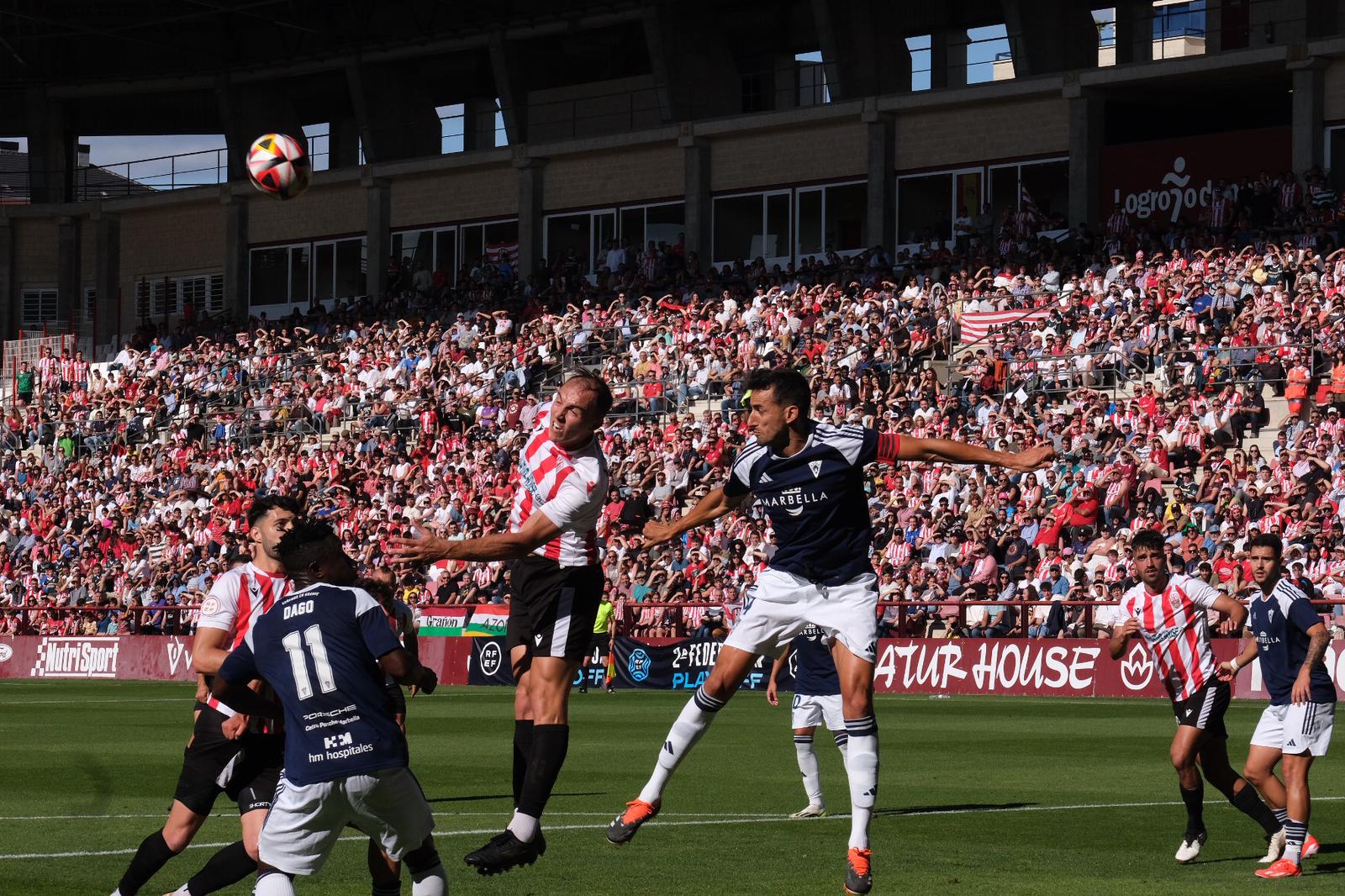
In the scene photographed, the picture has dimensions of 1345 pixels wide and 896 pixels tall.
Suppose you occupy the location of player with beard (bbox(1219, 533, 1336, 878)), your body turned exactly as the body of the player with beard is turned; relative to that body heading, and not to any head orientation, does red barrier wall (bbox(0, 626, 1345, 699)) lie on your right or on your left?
on your right

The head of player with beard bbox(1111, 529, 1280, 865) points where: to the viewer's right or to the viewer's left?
to the viewer's left

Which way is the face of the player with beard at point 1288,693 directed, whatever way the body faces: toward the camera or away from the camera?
toward the camera

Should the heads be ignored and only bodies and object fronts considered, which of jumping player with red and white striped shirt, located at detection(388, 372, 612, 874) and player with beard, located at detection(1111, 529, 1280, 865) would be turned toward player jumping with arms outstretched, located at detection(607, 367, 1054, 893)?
player with beard, located at detection(1111, 529, 1280, 865)

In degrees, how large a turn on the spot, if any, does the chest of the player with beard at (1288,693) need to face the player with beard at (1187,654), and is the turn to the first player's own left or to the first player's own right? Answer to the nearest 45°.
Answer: approximately 90° to the first player's own right

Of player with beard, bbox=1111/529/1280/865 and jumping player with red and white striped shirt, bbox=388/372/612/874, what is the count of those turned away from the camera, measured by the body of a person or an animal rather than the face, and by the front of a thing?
0

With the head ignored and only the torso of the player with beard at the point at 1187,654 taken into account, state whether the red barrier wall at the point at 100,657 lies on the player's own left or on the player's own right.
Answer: on the player's own right

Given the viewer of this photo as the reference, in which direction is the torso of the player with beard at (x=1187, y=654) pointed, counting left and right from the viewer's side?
facing the viewer and to the left of the viewer

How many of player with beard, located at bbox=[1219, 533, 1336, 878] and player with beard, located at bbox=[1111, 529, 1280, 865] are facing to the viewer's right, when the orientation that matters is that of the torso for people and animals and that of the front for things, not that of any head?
0

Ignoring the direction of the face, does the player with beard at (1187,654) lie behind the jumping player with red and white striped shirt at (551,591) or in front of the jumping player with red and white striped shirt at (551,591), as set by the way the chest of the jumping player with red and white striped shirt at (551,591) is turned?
behind

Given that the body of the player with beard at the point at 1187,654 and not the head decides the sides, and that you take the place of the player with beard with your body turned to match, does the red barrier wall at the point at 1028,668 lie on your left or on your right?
on your right

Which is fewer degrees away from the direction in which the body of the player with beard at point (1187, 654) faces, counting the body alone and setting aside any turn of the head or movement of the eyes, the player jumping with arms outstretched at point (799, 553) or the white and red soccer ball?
the player jumping with arms outstretched

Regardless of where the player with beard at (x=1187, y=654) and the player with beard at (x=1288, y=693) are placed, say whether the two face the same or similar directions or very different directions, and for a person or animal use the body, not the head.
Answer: same or similar directions

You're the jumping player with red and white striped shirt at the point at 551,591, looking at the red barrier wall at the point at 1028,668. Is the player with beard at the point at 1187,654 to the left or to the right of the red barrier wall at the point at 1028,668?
right

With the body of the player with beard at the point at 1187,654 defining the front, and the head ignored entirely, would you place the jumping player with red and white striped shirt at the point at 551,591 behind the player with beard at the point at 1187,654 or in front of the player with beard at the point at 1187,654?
in front
